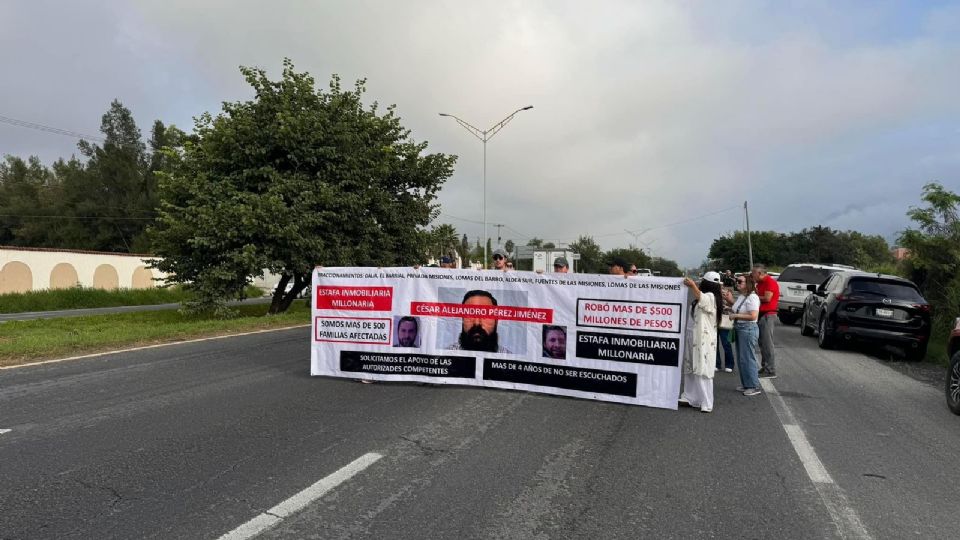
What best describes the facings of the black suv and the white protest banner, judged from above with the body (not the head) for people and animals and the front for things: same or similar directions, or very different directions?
very different directions

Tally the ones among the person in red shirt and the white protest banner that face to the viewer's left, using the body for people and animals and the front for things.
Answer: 1

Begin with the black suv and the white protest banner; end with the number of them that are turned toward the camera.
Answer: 1

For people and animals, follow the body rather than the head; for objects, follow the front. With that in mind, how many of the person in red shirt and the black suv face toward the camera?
0

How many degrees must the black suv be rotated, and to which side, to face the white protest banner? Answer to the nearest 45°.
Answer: approximately 90° to its left

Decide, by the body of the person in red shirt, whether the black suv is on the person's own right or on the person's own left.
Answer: on the person's own right

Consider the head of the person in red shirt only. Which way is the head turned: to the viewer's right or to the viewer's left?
to the viewer's left

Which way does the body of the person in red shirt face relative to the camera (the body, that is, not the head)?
to the viewer's left
